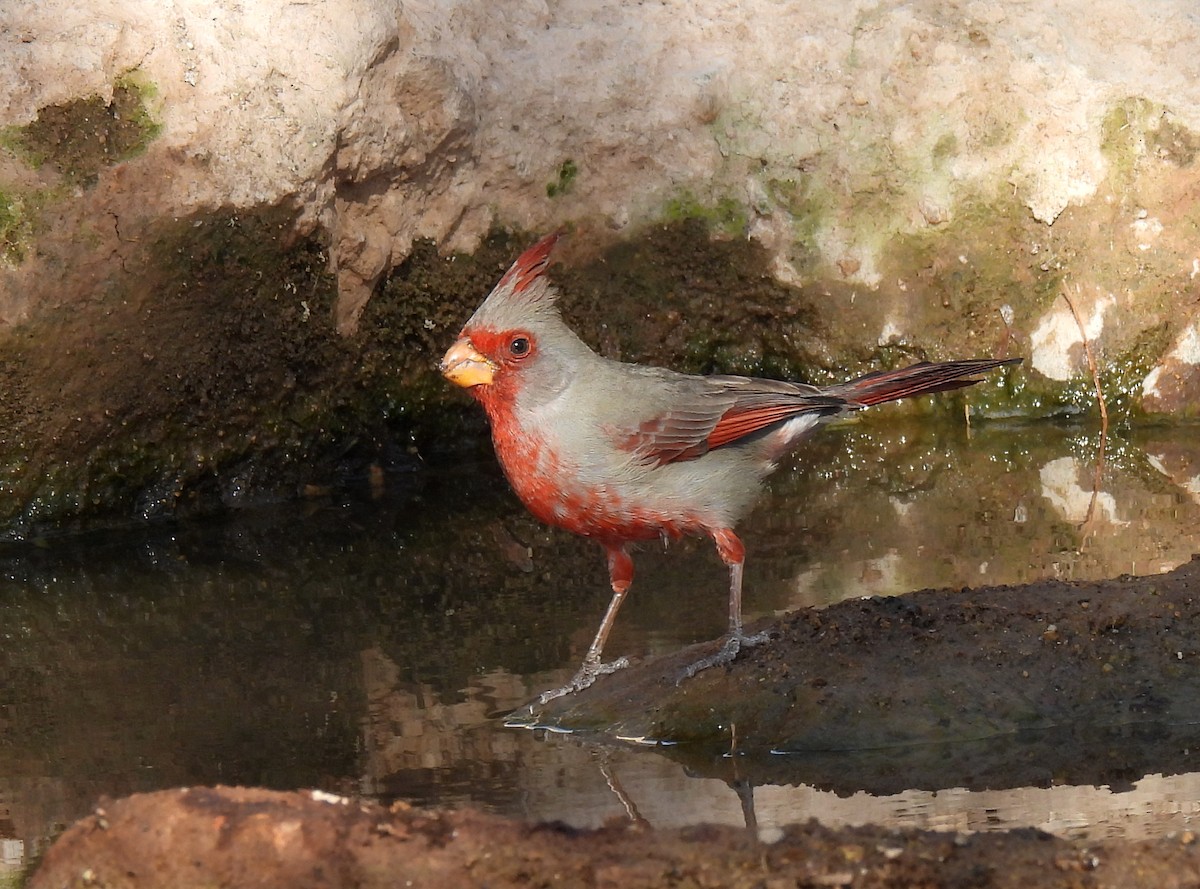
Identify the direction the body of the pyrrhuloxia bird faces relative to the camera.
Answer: to the viewer's left
